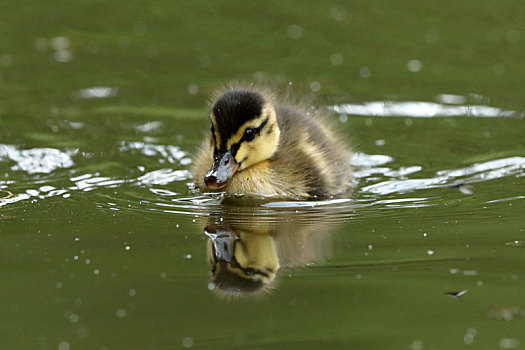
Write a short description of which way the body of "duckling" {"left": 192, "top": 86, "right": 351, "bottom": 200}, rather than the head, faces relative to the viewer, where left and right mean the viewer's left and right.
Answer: facing the viewer and to the left of the viewer

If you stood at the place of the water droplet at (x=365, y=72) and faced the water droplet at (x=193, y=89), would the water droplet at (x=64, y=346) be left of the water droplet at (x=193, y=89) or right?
left

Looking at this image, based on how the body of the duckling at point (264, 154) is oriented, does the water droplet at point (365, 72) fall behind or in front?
behind

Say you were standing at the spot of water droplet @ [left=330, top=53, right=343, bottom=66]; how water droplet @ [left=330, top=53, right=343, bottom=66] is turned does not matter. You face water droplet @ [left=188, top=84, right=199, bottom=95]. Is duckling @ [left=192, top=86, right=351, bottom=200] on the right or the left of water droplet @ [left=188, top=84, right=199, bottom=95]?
left

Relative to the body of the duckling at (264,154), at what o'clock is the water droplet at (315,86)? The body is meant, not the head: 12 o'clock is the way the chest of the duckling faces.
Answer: The water droplet is roughly at 5 o'clock from the duckling.

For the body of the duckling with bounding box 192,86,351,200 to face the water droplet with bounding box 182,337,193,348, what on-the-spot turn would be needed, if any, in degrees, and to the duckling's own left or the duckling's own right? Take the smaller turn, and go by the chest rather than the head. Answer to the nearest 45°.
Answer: approximately 45° to the duckling's own left

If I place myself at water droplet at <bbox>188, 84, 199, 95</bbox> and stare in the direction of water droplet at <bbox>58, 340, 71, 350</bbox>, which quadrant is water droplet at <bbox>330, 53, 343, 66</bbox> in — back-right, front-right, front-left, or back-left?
back-left

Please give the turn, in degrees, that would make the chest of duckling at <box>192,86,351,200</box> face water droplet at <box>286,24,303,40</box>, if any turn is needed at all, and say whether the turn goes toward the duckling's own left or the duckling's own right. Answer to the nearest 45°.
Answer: approximately 135° to the duckling's own right
